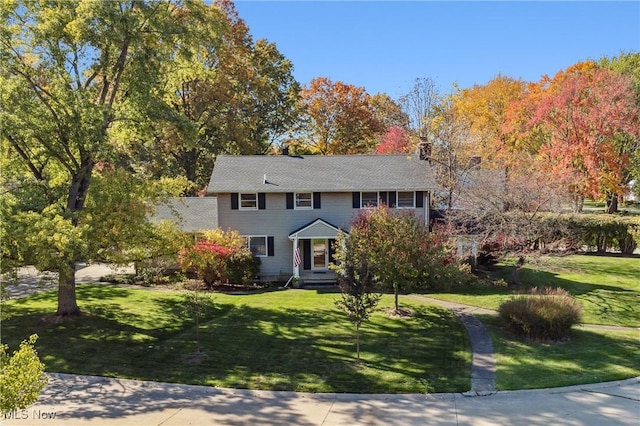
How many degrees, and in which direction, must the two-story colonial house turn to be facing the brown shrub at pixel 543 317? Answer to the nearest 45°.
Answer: approximately 45° to its left

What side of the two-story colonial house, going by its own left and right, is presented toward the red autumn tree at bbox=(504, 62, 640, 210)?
left

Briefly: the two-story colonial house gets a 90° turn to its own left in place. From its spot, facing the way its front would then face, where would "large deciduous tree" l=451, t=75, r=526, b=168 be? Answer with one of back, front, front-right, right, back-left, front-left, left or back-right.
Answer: front-left

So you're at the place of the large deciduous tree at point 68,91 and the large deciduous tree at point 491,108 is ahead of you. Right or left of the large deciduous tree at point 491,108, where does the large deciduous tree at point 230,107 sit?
left

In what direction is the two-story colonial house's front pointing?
toward the camera

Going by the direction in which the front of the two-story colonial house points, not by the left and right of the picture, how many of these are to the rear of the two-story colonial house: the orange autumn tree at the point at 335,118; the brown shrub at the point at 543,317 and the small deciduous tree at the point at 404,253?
1

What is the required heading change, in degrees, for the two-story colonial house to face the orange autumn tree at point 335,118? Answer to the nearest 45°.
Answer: approximately 180°

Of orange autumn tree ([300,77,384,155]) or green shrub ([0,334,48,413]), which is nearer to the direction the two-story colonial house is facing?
the green shrub

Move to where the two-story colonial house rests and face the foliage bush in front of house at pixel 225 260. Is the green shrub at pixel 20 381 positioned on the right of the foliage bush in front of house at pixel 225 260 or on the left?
left

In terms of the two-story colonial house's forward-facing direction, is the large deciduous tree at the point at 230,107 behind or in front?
behind

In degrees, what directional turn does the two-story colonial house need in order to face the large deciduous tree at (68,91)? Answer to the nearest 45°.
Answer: approximately 45° to its right

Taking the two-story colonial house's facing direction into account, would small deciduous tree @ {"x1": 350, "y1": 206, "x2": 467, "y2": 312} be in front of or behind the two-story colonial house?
in front

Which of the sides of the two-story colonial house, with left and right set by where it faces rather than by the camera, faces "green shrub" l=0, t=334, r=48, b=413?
front

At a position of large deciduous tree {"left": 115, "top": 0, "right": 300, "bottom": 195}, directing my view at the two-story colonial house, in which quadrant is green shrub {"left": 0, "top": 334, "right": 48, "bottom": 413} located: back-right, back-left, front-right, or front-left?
front-right
